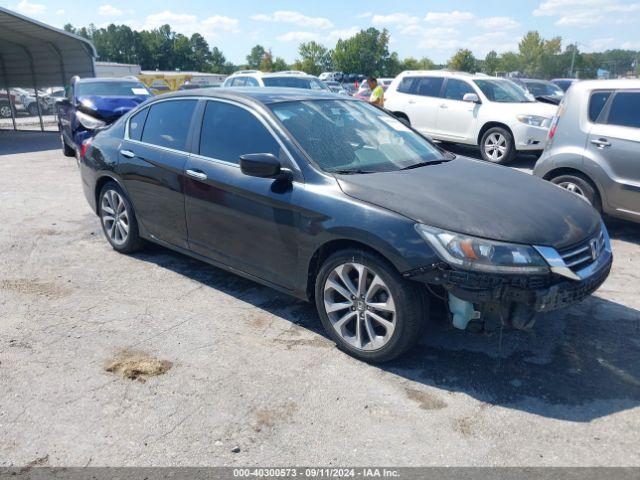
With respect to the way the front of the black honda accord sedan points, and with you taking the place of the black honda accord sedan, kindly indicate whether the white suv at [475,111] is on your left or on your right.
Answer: on your left

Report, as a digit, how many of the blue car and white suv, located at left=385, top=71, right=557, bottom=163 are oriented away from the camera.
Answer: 0

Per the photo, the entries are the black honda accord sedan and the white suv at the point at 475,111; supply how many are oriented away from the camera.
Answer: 0

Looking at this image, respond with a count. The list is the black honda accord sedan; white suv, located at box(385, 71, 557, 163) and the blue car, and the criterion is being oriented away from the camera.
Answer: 0

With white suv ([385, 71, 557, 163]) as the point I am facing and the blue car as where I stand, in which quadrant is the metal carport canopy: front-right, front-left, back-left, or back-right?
back-left

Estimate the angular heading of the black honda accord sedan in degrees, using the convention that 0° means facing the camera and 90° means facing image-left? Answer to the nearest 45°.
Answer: approximately 315°

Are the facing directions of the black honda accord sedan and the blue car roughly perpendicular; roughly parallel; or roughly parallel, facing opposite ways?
roughly parallel

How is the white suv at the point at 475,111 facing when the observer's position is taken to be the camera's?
facing the viewer and to the right of the viewer

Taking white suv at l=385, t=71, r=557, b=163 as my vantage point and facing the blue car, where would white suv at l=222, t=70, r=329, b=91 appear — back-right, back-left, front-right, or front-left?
front-right

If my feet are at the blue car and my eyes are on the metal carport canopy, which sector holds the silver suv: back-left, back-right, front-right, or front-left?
back-right

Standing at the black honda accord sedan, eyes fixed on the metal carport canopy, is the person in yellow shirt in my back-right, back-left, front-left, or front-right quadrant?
front-right

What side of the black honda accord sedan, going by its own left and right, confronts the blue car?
back

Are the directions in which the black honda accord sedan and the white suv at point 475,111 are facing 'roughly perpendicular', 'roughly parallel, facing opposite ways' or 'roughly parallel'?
roughly parallel

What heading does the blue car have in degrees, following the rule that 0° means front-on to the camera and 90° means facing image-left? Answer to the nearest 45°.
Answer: approximately 315°
